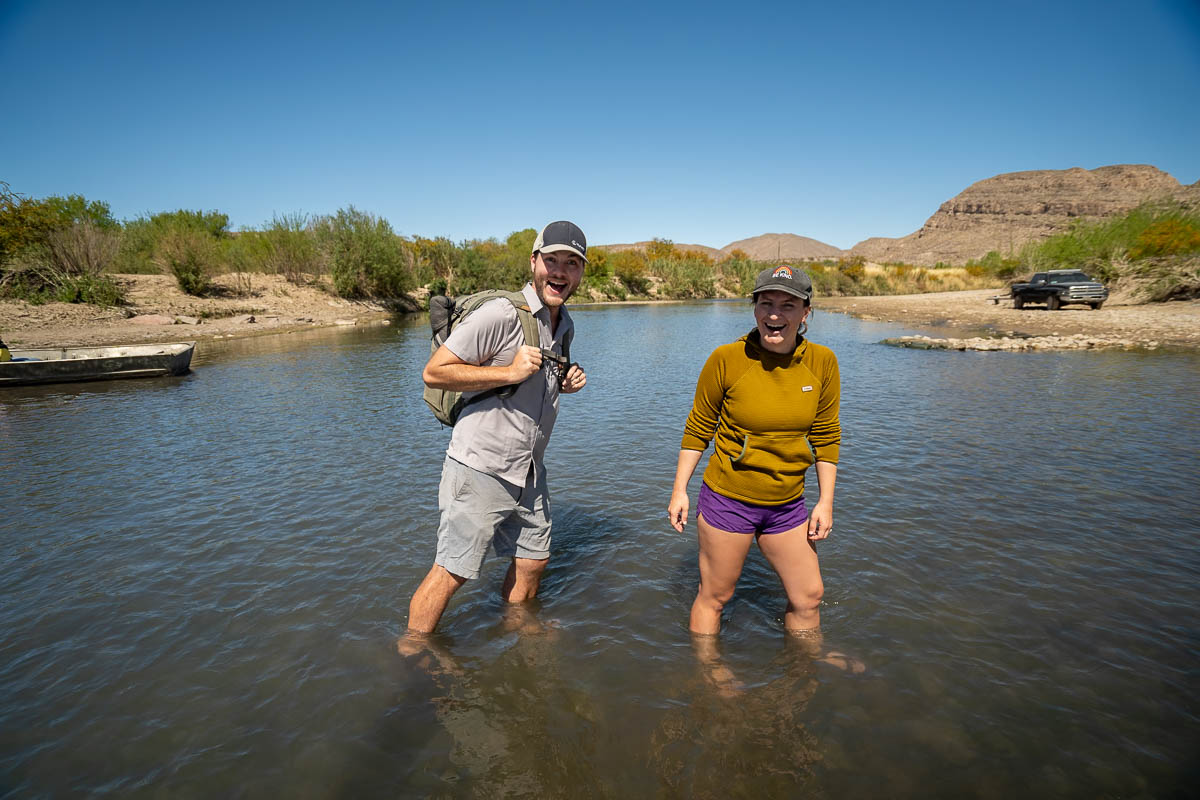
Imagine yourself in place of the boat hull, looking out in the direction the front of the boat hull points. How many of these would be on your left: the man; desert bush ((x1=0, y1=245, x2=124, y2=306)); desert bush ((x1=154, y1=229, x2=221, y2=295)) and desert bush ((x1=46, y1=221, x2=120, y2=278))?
3

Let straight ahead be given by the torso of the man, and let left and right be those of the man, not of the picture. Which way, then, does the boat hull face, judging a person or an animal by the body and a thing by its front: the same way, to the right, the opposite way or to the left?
to the left

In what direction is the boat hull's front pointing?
to the viewer's right

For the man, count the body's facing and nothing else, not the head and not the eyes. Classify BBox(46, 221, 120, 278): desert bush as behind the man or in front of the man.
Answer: behind

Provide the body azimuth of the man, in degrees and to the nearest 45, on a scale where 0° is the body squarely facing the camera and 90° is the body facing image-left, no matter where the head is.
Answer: approximately 315°

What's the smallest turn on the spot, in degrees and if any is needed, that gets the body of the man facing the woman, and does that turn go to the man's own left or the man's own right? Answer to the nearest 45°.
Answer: approximately 45° to the man's own left

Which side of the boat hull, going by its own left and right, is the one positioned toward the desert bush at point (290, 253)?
left

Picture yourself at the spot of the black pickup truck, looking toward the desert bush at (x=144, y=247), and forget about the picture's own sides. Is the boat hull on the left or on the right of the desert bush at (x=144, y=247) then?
left

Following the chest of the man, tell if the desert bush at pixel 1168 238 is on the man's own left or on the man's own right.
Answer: on the man's own left

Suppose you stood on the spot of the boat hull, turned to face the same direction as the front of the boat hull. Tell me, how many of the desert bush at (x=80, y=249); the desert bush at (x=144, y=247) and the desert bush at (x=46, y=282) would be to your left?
3

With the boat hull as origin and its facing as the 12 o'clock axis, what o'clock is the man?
The man is roughly at 3 o'clock from the boat hull.

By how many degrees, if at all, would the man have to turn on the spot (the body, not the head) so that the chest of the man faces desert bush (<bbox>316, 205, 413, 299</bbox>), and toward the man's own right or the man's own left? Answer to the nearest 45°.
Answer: approximately 135° to the man's own left

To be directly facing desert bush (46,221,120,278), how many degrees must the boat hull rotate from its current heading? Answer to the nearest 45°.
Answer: approximately 90° to its left

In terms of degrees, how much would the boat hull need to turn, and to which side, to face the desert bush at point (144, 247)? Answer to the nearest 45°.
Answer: approximately 90° to its left
